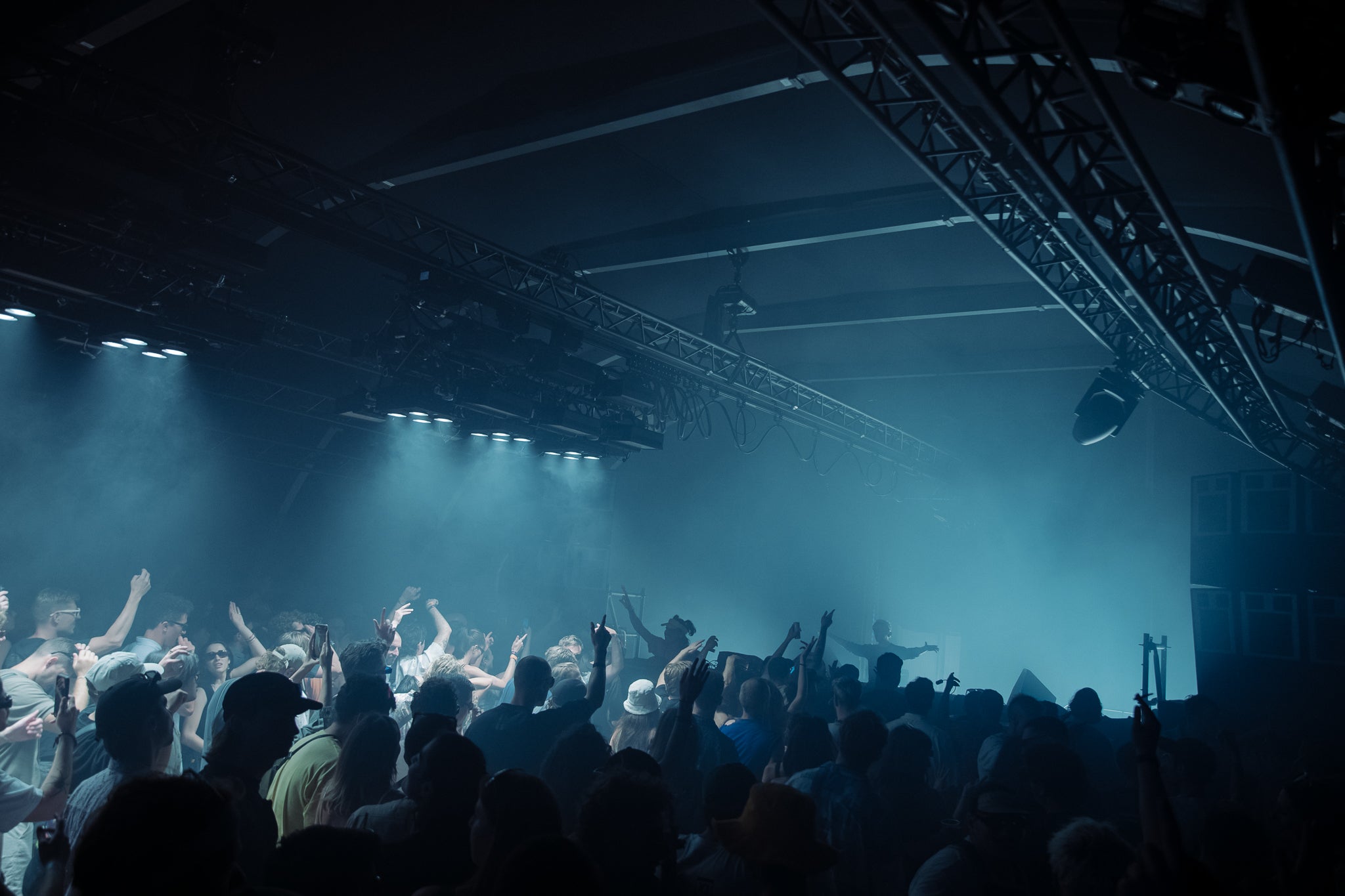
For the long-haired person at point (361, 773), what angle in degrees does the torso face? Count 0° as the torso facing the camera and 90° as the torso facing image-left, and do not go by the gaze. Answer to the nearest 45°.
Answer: approximately 225°

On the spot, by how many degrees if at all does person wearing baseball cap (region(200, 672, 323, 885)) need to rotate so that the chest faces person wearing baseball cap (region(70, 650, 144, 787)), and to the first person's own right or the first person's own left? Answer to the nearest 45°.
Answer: approximately 135° to the first person's own left

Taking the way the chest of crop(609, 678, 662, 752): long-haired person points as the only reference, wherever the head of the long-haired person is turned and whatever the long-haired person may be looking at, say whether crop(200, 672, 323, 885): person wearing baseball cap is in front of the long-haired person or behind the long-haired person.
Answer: behind

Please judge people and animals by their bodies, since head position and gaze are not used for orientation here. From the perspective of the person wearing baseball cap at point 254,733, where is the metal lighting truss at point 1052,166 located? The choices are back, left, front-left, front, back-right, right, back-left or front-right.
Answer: front

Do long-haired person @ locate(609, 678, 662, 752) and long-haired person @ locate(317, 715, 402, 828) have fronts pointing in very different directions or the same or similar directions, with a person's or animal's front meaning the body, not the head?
same or similar directions

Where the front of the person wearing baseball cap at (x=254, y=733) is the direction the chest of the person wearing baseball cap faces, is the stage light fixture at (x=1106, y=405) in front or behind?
in front

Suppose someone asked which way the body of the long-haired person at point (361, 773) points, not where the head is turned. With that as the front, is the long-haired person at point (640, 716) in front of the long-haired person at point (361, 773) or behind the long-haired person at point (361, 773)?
in front

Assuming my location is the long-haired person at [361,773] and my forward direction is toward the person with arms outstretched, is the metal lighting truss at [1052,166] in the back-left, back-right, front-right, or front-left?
front-right

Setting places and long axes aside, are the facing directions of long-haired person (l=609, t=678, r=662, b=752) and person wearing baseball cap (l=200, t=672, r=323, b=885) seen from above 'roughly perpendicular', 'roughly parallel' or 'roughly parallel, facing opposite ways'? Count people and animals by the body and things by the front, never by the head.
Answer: roughly parallel

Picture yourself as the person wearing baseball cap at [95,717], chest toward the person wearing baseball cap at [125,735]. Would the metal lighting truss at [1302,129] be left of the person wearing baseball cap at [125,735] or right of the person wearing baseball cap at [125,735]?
left
